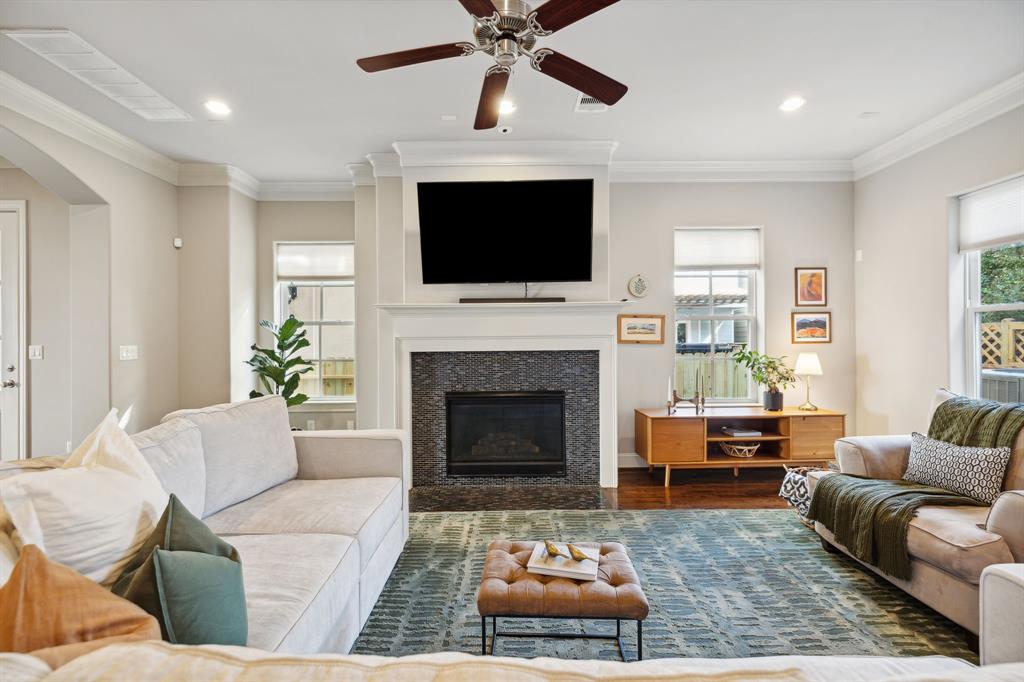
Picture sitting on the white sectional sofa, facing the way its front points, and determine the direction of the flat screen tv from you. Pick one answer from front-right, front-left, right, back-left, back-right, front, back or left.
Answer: left

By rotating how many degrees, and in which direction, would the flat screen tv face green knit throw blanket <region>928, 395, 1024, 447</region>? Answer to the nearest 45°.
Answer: approximately 45° to its left

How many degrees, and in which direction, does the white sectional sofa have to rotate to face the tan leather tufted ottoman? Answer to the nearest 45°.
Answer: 0° — it already faces it

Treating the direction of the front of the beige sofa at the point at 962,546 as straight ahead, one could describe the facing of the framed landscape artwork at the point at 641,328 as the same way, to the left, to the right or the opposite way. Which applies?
to the left

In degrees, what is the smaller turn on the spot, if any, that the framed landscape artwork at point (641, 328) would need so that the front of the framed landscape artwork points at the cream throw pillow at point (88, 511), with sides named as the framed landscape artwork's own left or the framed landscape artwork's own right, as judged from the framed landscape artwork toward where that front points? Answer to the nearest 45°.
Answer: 0° — it already faces it

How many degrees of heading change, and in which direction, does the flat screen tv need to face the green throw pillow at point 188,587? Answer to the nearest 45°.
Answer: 0° — it already faces it

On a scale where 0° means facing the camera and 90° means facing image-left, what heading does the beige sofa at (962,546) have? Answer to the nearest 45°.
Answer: approximately 45°

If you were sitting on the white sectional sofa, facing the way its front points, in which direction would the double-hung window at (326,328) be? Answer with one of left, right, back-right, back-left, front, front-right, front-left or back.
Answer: back-left
